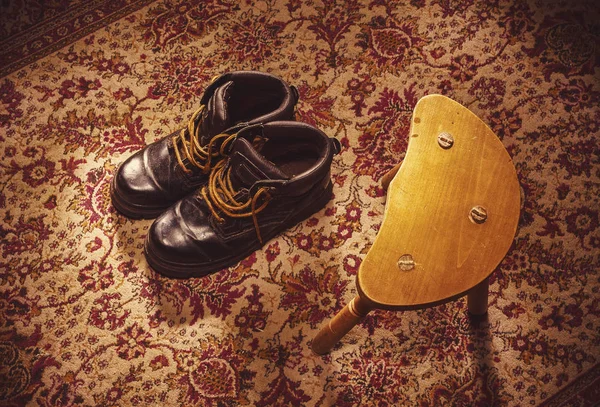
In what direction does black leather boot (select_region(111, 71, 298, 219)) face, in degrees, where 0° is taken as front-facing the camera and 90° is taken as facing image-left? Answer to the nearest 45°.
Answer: approximately 45°

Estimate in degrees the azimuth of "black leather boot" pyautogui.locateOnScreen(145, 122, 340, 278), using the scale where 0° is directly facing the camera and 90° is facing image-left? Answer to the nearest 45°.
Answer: approximately 45°
